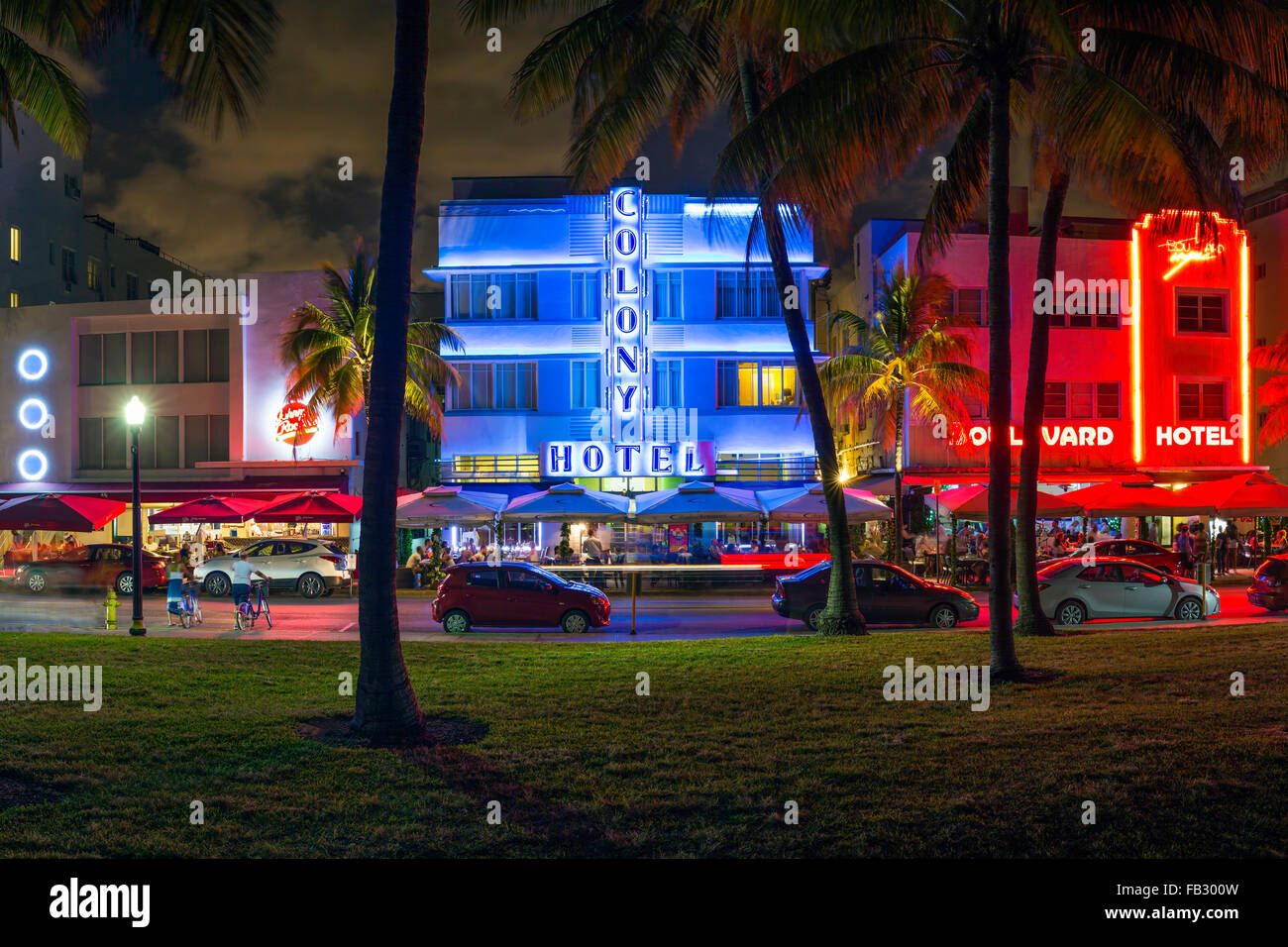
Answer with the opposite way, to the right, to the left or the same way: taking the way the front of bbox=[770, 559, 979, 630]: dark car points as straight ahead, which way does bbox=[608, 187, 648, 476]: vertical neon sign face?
to the right

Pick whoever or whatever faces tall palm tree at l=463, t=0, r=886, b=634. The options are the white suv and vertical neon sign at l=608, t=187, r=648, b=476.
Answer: the vertical neon sign

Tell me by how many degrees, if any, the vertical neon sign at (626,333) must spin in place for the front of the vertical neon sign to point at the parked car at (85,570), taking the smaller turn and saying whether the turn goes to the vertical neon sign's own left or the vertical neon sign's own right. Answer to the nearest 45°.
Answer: approximately 45° to the vertical neon sign's own right

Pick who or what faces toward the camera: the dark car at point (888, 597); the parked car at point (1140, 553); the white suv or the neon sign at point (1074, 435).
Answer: the neon sign

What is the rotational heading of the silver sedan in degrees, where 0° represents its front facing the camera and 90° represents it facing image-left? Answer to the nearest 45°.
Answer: approximately 270°

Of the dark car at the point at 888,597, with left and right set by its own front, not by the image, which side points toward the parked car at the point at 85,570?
back

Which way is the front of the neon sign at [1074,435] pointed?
toward the camera

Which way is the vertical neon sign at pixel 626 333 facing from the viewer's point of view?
toward the camera

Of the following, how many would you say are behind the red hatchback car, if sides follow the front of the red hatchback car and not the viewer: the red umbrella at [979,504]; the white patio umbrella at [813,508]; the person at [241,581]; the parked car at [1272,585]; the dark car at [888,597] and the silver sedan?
1

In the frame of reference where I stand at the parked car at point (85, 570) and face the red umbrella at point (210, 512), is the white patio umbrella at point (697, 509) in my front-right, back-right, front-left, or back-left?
front-right

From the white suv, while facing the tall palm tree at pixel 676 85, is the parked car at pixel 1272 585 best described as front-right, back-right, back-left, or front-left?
front-left

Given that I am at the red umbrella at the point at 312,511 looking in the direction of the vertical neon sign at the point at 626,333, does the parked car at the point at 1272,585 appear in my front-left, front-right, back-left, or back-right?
front-right

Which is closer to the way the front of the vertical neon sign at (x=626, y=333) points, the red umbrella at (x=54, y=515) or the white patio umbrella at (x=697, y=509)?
the white patio umbrella
